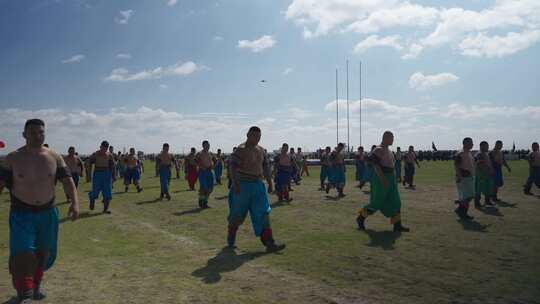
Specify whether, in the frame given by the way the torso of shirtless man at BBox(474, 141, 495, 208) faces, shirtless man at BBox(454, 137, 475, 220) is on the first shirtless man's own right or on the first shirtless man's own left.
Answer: on the first shirtless man's own right

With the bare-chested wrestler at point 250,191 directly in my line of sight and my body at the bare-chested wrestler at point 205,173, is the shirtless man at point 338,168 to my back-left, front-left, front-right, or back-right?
back-left

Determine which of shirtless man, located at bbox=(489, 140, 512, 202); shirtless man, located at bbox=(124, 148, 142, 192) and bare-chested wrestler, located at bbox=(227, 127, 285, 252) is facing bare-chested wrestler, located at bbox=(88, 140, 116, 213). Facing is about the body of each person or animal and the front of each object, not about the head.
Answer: shirtless man, located at bbox=(124, 148, 142, 192)

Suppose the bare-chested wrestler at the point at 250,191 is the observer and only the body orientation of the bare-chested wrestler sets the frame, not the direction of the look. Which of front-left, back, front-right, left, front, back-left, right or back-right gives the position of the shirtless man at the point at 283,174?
back-left

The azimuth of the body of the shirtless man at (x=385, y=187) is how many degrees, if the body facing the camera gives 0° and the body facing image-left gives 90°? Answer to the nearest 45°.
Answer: approximately 315°
